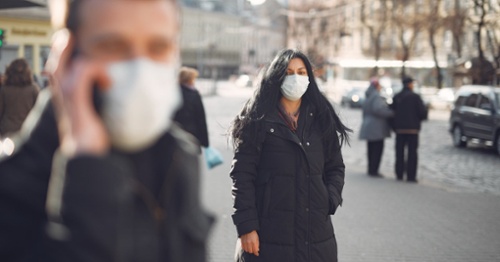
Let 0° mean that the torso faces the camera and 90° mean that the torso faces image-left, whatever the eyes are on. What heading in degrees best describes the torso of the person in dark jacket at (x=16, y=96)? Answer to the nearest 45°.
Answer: approximately 180°

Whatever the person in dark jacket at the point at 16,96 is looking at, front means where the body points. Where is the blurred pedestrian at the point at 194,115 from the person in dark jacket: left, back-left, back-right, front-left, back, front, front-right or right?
right

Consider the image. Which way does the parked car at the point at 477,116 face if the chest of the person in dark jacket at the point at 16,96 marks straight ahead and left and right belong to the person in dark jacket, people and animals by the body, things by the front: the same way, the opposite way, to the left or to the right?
the opposite way

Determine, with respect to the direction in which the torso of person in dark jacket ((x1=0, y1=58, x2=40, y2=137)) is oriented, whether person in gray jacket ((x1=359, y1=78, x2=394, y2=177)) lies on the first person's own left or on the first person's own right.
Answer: on the first person's own right

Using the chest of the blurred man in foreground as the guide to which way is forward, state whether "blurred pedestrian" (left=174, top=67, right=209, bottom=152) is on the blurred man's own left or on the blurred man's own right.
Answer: on the blurred man's own left

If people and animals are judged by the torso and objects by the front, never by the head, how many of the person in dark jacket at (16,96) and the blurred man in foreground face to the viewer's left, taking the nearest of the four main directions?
0

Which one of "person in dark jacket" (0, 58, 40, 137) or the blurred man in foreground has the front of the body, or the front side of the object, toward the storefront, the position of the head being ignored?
the person in dark jacket

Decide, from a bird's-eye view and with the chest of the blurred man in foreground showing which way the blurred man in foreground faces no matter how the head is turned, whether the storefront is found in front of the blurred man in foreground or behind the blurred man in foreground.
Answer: behind
